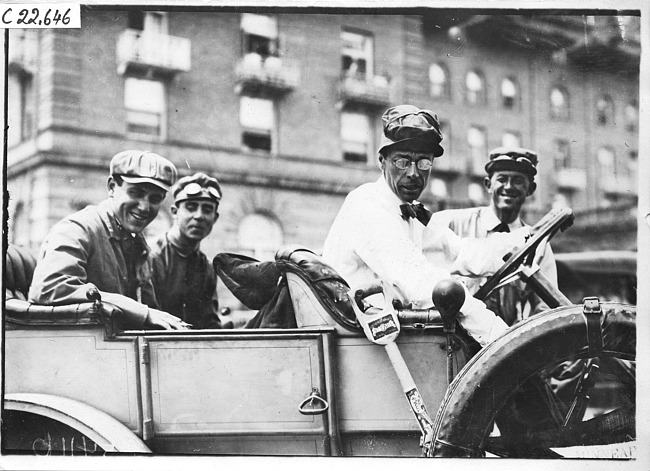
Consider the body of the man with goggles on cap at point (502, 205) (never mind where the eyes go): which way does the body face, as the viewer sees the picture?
toward the camera

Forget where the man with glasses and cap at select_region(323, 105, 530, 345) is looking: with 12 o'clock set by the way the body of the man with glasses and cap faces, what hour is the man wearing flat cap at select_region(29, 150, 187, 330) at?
The man wearing flat cap is roughly at 4 o'clock from the man with glasses and cap.

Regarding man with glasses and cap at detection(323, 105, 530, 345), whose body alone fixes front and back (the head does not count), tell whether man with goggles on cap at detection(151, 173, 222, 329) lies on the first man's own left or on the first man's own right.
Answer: on the first man's own right

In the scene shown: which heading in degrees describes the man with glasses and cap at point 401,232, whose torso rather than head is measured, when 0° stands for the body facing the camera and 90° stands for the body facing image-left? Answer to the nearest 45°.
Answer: approximately 315°

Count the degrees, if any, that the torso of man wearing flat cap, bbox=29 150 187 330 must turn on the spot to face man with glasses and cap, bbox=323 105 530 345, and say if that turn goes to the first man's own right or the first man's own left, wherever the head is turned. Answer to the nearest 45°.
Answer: approximately 45° to the first man's own left

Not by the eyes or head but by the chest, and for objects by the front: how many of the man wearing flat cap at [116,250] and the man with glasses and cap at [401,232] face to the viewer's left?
0
